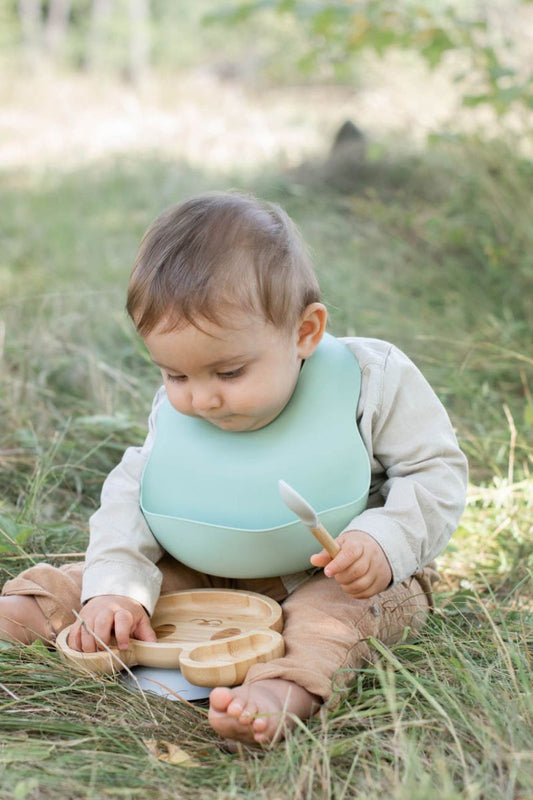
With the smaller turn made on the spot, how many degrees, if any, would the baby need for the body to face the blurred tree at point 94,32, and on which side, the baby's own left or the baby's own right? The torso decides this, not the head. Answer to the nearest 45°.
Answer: approximately 135° to the baby's own right

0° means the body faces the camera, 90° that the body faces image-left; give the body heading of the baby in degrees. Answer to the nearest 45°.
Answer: approximately 45°

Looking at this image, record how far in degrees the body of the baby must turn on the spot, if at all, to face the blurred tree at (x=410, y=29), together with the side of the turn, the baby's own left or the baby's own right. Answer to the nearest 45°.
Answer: approximately 135° to the baby's own right

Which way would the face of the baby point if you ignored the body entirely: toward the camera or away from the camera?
toward the camera
